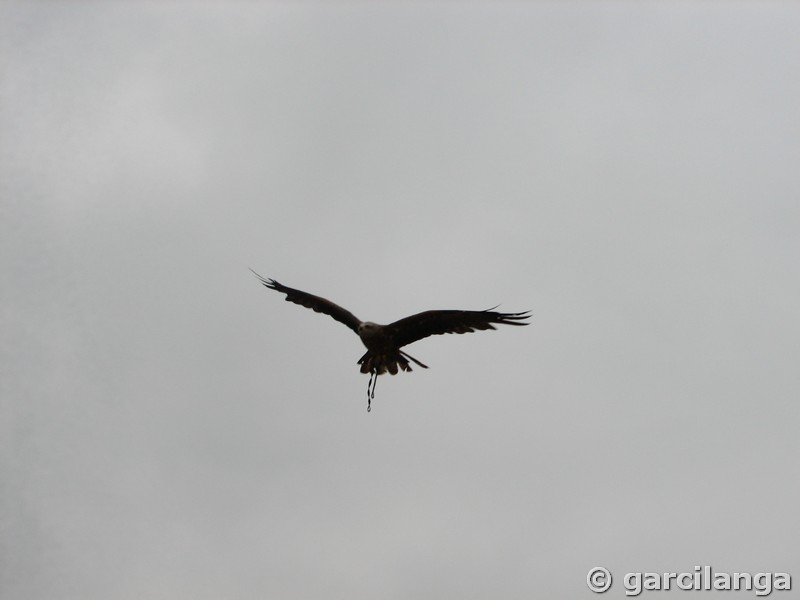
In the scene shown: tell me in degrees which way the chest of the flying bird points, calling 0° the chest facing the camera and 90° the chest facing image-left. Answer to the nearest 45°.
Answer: approximately 45°
